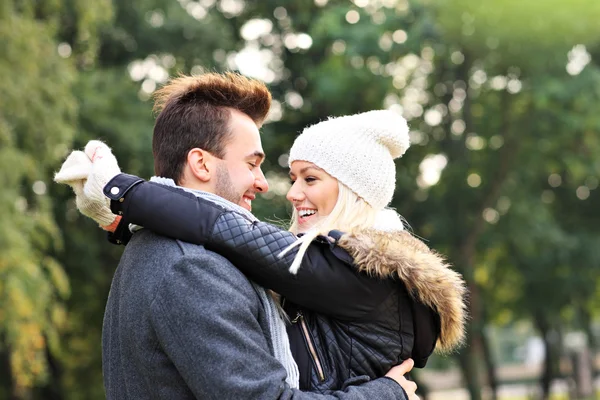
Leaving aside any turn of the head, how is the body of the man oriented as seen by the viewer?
to the viewer's right

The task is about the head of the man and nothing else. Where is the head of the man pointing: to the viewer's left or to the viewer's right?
to the viewer's right

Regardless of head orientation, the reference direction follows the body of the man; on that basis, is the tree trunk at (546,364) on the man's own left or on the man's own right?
on the man's own left

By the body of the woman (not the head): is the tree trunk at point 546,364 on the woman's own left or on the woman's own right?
on the woman's own right

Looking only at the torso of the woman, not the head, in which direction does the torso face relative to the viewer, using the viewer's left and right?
facing to the left of the viewer

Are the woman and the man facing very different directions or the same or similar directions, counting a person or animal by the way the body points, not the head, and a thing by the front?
very different directions
